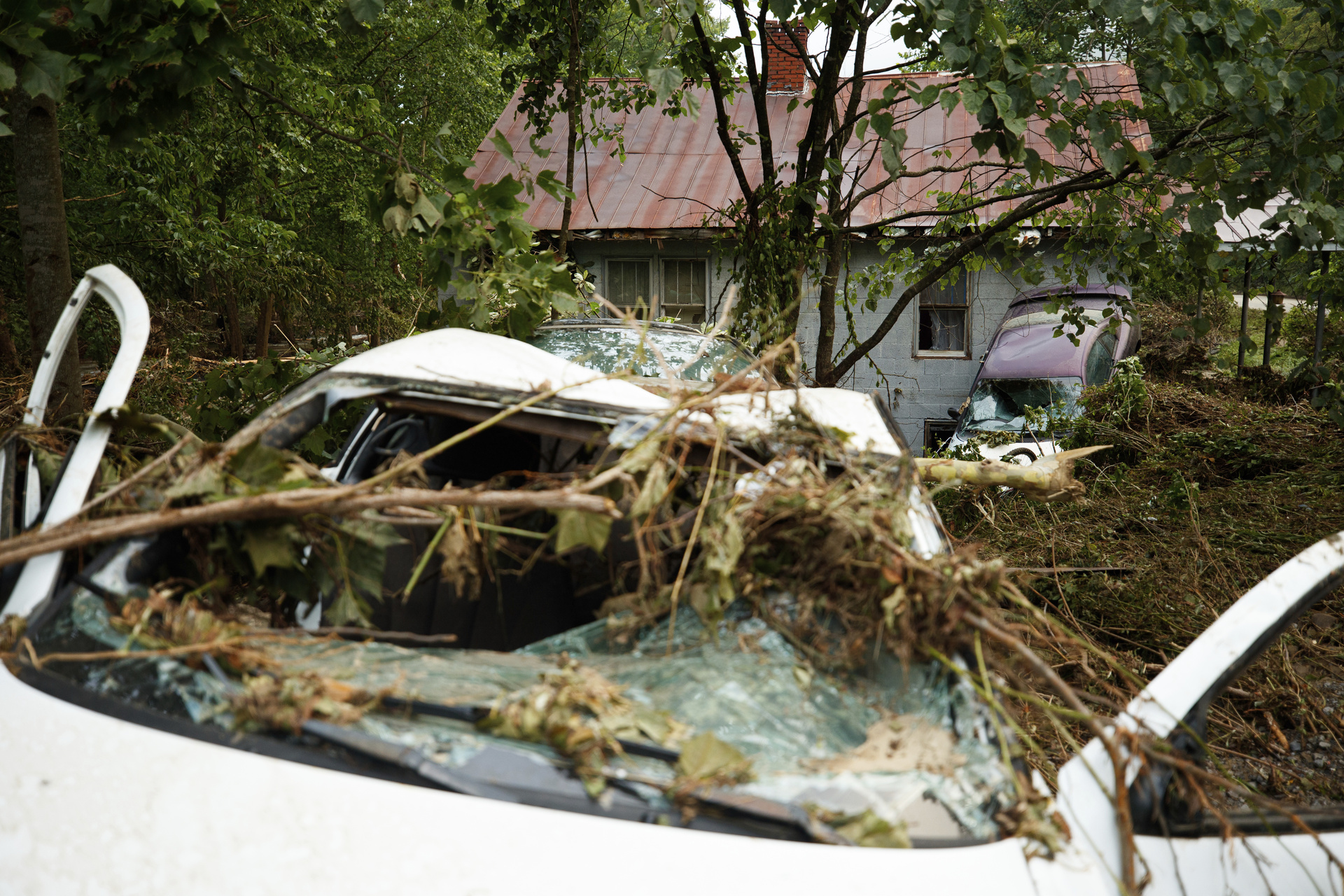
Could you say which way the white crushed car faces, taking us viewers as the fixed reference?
facing the viewer and to the left of the viewer

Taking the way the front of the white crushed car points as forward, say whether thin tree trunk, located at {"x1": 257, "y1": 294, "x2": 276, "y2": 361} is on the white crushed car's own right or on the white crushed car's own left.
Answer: on the white crushed car's own right

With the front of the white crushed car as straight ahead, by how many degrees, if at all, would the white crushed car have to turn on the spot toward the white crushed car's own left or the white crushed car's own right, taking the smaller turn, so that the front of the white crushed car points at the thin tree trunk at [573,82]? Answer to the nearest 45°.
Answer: approximately 135° to the white crushed car's own right

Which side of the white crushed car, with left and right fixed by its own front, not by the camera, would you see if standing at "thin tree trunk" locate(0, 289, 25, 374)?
right

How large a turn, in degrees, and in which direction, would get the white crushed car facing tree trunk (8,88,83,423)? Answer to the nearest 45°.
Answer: approximately 90° to its right

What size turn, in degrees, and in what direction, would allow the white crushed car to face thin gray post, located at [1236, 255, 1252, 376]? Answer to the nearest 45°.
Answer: approximately 180°

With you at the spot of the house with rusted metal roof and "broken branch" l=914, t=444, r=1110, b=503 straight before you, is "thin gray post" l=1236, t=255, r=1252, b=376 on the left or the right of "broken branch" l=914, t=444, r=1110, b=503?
left

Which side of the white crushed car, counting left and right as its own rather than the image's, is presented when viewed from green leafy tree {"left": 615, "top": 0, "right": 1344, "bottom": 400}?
back

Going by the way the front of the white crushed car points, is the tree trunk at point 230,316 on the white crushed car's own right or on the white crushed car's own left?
on the white crushed car's own right

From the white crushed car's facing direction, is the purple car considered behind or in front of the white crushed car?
behind
